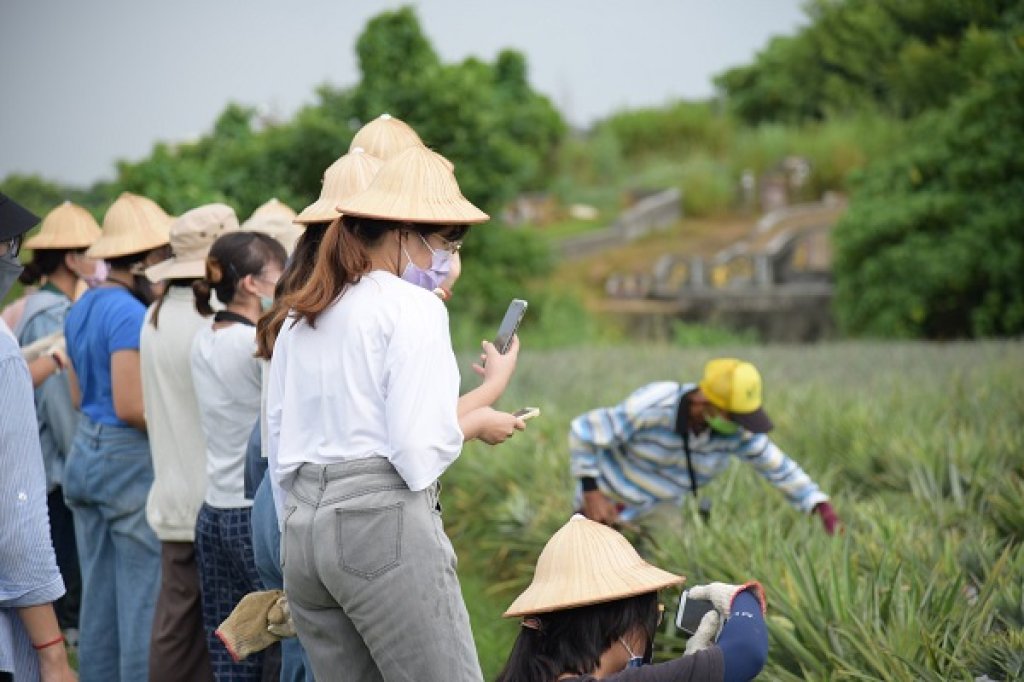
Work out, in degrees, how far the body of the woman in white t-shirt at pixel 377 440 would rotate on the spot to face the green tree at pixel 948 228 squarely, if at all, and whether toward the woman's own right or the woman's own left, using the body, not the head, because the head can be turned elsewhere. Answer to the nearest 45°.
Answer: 0° — they already face it

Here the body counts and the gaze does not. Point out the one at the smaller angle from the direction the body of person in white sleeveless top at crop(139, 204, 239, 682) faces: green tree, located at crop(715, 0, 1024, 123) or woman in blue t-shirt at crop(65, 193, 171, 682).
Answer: the green tree

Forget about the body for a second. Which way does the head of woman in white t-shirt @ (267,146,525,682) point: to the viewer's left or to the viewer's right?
to the viewer's right

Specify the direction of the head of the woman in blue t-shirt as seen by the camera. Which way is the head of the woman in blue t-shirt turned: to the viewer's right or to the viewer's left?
to the viewer's right

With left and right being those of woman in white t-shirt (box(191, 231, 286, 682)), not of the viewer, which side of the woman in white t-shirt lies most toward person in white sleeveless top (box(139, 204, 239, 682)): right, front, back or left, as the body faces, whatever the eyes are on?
left

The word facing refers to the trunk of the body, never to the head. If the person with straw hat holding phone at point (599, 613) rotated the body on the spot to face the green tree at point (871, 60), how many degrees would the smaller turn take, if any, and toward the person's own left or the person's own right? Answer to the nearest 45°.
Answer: approximately 45° to the person's own left

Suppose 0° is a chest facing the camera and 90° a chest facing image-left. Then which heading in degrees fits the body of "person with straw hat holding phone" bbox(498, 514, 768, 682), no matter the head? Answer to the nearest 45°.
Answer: approximately 225°
